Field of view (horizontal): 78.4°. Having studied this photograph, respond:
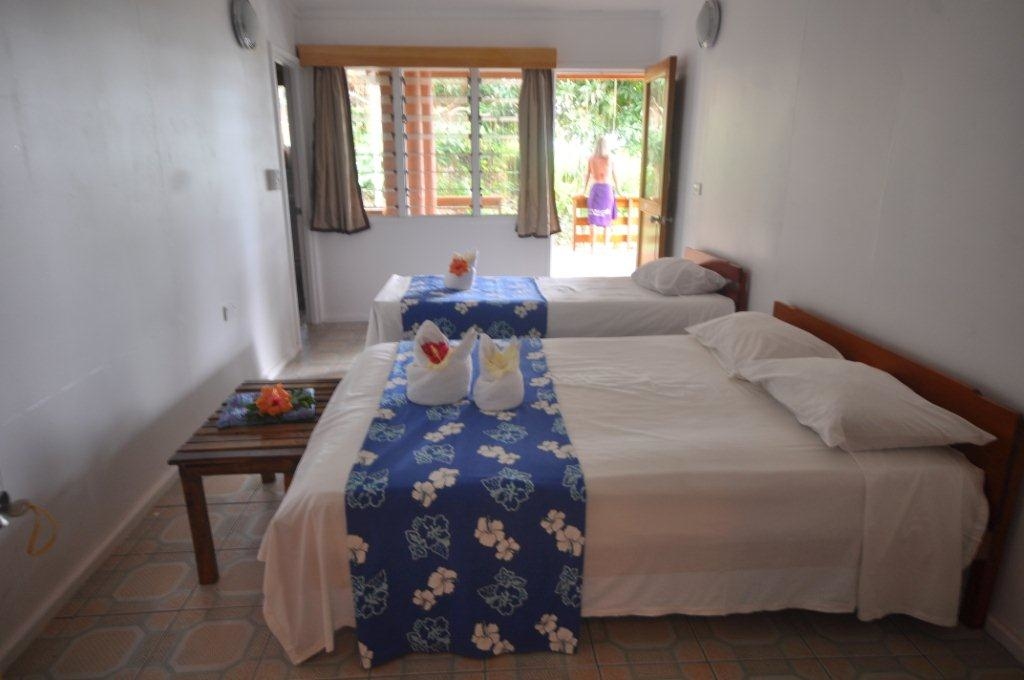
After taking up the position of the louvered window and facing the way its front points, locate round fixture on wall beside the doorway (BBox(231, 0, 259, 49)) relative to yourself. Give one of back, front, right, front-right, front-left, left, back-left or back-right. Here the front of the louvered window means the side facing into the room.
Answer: front-right

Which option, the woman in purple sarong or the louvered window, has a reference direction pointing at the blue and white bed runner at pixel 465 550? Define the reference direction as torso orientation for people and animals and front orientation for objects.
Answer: the louvered window

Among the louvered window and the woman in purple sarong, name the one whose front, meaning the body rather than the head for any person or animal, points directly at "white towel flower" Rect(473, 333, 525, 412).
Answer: the louvered window

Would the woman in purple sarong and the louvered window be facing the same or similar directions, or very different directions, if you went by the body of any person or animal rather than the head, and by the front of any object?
very different directions

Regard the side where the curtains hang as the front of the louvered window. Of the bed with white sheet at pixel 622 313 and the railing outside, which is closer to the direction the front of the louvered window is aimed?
the bed with white sheet

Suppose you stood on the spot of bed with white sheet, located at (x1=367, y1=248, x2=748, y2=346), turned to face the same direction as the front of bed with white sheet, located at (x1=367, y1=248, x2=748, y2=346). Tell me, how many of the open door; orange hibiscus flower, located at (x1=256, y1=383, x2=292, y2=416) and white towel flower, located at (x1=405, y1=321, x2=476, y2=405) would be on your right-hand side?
1

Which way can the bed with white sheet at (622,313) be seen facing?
to the viewer's left

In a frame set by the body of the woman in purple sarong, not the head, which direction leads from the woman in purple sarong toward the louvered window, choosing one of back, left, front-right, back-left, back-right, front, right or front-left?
back-left

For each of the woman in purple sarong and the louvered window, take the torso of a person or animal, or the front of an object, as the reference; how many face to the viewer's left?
0

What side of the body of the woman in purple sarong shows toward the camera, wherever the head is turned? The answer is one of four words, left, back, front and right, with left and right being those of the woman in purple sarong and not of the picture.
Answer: back

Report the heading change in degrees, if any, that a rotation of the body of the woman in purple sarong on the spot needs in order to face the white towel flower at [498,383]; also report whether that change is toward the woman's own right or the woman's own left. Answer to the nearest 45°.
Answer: approximately 180°

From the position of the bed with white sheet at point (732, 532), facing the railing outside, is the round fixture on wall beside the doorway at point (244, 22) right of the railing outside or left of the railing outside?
left

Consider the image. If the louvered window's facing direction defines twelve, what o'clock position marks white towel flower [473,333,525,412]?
The white towel flower is roughly at 12 o'clock from the louvered window.

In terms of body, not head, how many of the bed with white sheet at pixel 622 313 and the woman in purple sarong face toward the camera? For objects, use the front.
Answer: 0

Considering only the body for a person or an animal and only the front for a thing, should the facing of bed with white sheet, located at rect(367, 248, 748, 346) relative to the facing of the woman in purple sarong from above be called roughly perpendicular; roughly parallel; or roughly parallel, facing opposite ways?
roughly perpendicular

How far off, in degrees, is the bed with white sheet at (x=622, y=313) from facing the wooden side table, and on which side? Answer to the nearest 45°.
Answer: approximately 45° to its left

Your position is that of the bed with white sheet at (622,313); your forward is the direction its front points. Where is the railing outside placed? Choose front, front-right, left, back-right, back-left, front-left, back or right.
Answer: right

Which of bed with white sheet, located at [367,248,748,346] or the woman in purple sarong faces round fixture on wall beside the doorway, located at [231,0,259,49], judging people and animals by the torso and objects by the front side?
the bed with white sheet
